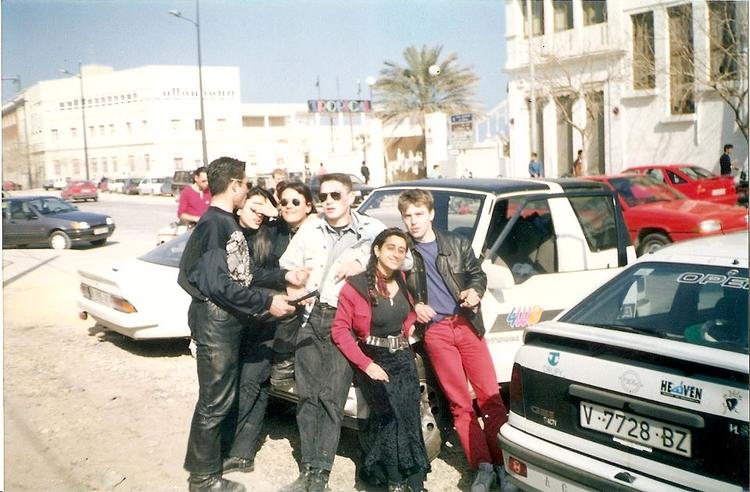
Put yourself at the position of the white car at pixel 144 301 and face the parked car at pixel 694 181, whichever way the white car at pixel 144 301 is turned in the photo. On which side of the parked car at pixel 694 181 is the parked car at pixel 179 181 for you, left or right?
left

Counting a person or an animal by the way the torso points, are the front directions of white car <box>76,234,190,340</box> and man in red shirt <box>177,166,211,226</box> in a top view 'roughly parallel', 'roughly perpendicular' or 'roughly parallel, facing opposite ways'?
roughly perpendicular

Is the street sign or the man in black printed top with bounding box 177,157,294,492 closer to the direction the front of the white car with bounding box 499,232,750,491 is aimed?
the street sign

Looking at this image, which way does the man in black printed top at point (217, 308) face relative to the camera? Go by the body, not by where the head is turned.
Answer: to the viewer's right

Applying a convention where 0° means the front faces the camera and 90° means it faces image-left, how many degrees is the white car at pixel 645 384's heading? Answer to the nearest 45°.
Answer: approximately 225°

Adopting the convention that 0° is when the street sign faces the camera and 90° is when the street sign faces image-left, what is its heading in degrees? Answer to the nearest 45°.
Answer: approximately 0°

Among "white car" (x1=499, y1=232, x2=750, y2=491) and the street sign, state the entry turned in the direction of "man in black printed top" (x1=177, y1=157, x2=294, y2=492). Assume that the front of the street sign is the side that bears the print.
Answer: the street sign

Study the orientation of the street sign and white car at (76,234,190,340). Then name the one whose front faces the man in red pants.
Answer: the street sign
